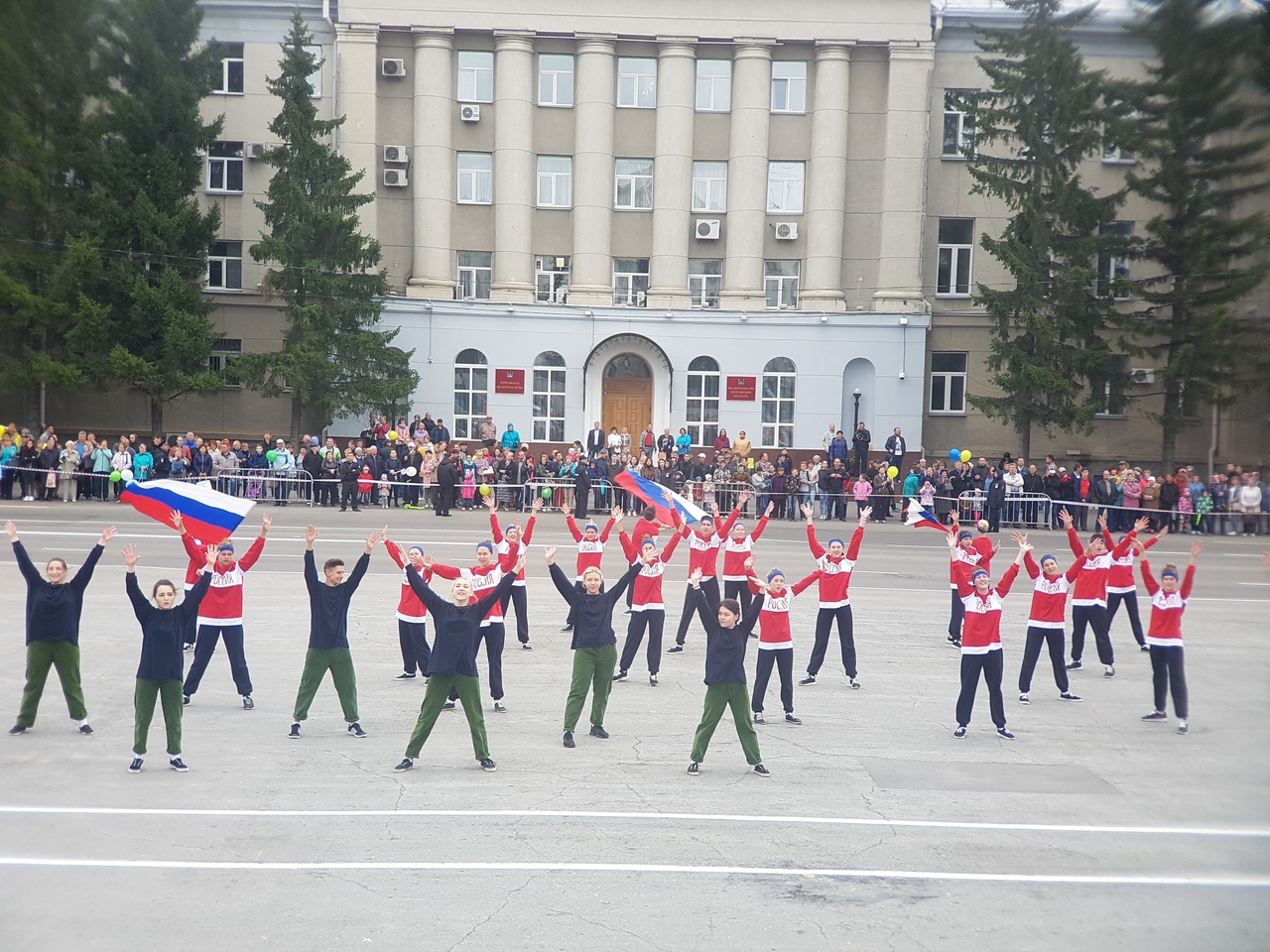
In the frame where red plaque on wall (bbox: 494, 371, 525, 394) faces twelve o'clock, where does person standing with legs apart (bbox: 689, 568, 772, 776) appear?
The person standing with legs apart is roughly at 12 o'clock from the red plaque on wall.

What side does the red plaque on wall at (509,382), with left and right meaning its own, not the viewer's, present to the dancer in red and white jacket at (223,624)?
front

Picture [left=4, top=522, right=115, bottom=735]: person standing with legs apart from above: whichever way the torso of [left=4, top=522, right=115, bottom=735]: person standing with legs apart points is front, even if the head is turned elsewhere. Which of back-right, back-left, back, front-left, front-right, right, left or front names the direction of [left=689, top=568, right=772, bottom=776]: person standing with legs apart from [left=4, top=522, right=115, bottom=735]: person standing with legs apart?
front-left

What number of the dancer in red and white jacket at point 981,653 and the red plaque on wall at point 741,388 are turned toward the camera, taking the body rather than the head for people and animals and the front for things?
2

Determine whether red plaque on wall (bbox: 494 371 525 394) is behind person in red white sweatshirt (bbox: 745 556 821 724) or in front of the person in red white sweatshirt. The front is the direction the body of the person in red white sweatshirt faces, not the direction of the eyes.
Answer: behind

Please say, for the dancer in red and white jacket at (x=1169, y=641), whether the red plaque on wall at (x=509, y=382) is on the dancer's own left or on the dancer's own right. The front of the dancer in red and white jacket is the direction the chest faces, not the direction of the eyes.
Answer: on the dancer's own right

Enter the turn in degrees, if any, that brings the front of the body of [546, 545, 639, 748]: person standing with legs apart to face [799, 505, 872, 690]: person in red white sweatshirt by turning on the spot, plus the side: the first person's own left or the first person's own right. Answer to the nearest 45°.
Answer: approximately 135° to the first person's own left

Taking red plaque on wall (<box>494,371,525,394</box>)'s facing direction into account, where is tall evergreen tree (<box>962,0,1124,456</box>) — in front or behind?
in front

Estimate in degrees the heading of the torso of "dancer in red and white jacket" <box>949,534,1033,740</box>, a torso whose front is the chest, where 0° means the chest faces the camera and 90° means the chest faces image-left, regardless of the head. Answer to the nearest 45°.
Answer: approximately 0°

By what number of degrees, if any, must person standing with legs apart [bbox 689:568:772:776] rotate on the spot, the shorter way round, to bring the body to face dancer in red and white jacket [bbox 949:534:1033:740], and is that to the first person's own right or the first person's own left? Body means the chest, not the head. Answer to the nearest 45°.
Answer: approximately 135° to the first person's own left

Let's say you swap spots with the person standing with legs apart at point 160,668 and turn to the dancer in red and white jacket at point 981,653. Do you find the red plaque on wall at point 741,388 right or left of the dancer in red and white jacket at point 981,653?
left
